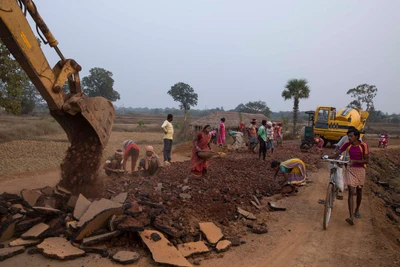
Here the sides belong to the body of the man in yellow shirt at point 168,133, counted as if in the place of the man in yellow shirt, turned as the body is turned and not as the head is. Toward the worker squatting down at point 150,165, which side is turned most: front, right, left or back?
right

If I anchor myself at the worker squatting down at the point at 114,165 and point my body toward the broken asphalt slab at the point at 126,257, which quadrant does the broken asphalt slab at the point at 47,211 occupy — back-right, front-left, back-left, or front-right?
front-right

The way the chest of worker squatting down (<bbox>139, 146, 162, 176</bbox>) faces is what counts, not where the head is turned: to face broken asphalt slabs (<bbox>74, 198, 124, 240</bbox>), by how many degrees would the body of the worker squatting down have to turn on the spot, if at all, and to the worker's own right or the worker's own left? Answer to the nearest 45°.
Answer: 0° — they already face it

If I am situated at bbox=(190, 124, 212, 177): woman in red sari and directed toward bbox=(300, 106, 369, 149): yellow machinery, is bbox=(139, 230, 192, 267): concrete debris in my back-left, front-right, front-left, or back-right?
back-right

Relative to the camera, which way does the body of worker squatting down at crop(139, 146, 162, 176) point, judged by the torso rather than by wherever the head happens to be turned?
toward the camera

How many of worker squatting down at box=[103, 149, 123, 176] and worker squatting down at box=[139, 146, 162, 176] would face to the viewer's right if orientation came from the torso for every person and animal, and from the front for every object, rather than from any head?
1

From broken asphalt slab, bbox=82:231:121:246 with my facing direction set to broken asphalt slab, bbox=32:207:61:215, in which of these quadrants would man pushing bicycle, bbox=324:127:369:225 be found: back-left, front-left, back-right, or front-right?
back-right
